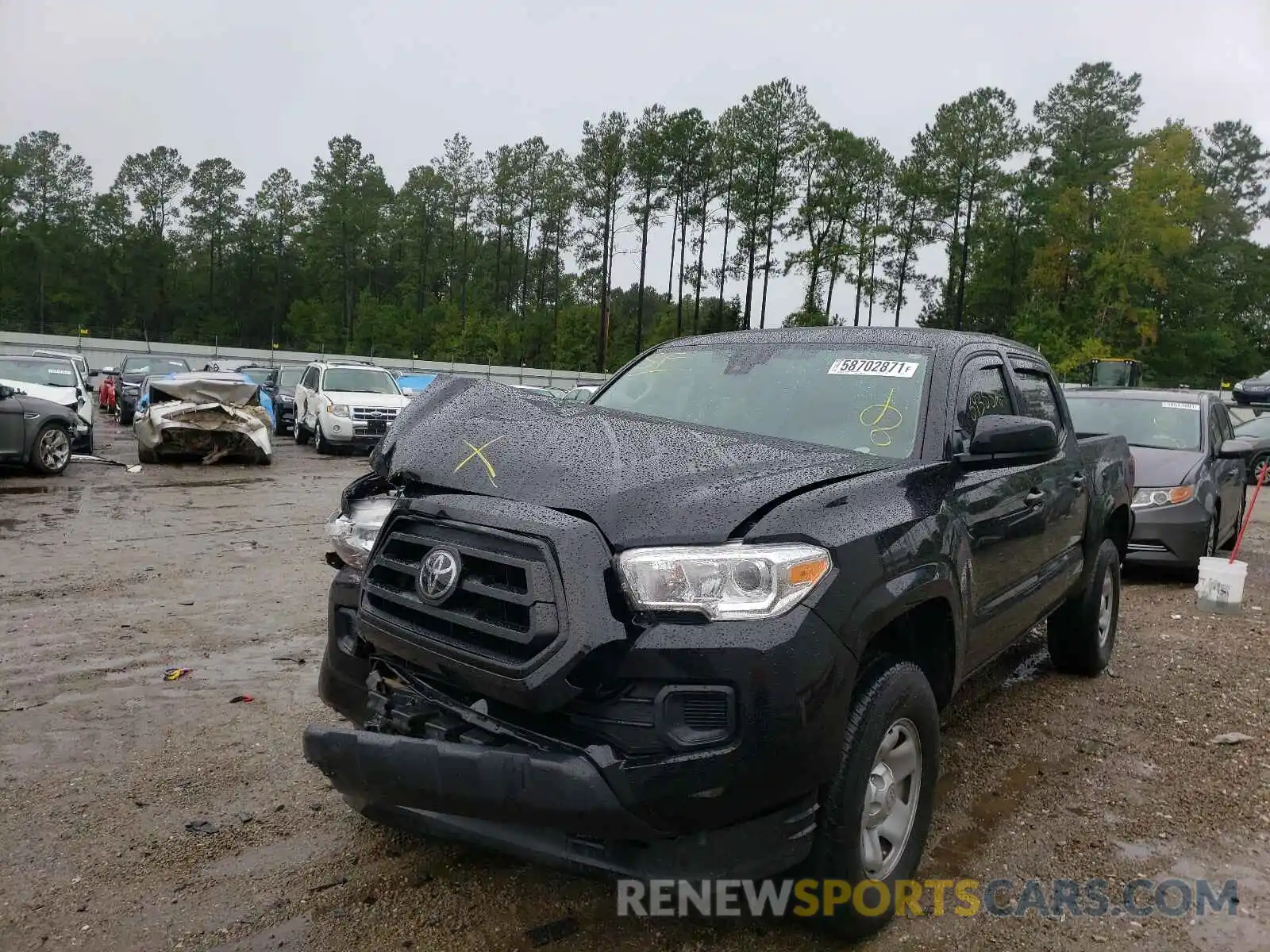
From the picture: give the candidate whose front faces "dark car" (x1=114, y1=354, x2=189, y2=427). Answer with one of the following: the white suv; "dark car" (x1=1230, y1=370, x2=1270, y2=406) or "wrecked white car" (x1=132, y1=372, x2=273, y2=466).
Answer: "dark car" (x1=1230, y1=370, x2=1270, y2=406)

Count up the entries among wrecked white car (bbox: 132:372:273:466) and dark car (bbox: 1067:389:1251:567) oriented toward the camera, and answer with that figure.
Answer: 2

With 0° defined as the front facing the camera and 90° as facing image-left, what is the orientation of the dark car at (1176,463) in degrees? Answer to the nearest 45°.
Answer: approximately 0°

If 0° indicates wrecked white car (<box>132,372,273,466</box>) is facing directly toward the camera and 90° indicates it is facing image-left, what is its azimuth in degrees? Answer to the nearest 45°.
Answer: approximately 0°

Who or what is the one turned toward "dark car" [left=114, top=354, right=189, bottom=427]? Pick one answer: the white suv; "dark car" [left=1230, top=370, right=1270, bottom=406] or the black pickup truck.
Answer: "dark car" [left=1230, top=370, right=1270, bottom=406]

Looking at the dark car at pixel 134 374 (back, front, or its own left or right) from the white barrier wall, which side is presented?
back

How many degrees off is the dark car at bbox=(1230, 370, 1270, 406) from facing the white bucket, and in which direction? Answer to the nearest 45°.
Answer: approximately 45° to its left

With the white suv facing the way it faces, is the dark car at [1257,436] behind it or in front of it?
in front

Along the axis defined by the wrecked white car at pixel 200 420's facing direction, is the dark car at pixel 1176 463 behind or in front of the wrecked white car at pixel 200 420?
in front

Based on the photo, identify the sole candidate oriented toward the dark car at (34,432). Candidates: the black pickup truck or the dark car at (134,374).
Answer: the dark car at (134,374)

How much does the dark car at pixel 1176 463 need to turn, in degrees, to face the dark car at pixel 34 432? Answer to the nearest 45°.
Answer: approximately 90° to its right

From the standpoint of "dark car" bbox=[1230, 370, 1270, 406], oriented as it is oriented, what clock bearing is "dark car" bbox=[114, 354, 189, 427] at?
"dark car" bbox=[114, 354, 189, 427] is roughly at 12 o'clock from "dark car" bbox=[1230, 370, 1270, 406].

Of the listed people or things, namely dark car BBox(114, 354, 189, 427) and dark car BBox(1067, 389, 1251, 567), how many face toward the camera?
2

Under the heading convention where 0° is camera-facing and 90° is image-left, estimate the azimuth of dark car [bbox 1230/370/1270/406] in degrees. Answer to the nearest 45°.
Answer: approximately 45°

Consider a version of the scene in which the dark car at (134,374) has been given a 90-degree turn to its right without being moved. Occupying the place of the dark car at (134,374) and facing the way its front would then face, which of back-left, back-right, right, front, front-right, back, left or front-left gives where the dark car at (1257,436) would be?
back-left
